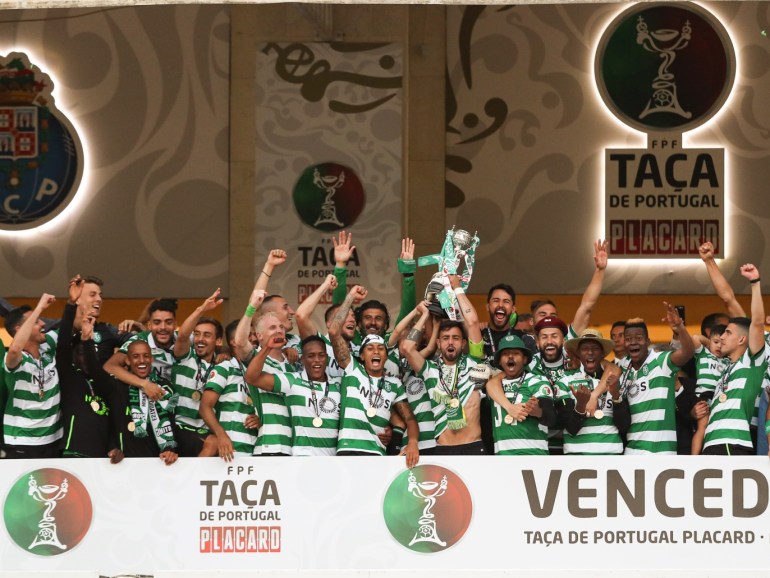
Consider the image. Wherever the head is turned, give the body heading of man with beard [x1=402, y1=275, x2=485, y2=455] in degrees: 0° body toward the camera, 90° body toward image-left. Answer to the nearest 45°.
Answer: approximately 0°

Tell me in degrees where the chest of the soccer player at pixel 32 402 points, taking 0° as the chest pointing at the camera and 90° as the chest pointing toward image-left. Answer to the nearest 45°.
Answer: approximately 315°

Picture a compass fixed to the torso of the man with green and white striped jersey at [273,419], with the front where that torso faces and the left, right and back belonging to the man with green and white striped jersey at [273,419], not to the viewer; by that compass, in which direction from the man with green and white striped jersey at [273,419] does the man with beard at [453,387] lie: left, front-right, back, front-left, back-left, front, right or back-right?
front-left

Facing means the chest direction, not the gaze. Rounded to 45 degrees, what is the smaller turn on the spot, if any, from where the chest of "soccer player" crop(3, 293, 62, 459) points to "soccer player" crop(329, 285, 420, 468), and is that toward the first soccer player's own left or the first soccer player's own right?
approximately 45° to the first soccer player's own left

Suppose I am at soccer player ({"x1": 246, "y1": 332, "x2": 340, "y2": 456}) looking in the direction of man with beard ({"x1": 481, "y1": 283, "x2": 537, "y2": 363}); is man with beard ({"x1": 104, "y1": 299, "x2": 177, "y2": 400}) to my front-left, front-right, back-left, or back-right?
back-left

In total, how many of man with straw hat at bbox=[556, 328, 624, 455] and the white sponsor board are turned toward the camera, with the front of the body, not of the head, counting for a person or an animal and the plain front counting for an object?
2
